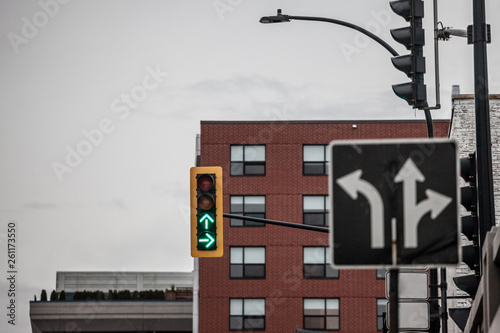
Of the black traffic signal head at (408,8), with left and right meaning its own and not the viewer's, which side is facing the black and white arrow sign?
left

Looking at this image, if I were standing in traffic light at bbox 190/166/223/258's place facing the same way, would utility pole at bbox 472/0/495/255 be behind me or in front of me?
in front

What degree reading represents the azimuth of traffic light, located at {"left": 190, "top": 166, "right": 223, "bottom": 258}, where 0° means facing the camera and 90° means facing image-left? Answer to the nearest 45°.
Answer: approximately 0°

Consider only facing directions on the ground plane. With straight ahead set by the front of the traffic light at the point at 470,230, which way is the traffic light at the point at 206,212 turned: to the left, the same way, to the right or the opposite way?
to the left

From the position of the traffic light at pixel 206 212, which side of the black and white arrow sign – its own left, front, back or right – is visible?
back

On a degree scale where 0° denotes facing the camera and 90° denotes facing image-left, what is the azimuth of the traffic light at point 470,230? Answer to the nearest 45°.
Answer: approximately 90°

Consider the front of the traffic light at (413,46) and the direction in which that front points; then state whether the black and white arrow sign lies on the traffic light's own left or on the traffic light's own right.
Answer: on the traffic light's own left

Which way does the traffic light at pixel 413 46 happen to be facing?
to the viewer's left

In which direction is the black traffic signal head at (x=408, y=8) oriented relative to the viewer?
to the viewer's left

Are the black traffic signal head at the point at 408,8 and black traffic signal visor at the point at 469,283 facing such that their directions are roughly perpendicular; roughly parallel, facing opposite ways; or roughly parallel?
roughly parallel

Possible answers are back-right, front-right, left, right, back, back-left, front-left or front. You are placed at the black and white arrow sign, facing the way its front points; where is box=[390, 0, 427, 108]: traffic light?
back

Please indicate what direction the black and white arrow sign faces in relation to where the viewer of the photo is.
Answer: facing the viewer
